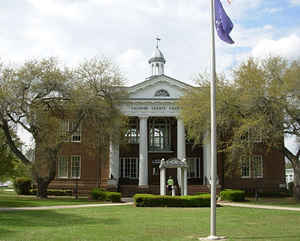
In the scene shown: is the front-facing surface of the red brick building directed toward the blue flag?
yes

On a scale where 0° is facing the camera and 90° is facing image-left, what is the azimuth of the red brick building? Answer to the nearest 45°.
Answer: approximately 0°

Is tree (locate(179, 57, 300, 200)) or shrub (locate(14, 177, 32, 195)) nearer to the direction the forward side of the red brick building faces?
the tree

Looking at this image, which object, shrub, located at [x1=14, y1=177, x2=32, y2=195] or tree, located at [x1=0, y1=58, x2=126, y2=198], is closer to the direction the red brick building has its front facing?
the tree

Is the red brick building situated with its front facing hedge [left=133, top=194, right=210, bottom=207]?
yes

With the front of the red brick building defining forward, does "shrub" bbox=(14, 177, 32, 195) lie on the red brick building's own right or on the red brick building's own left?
on the red brick building's own right

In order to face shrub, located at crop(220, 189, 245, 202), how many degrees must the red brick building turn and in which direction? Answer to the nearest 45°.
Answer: approximately 45° to its left

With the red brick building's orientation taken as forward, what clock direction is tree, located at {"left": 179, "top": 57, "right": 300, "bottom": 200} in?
The tree is roughly at 11 o'clock from the red brick building.
